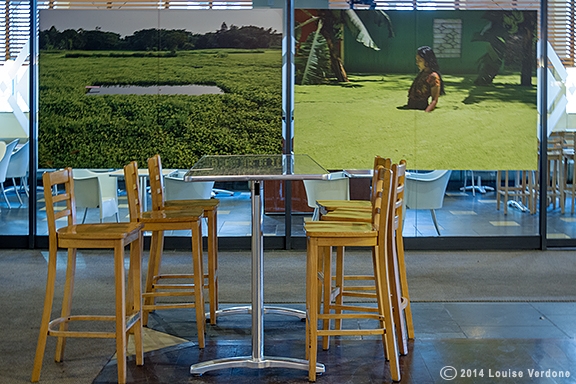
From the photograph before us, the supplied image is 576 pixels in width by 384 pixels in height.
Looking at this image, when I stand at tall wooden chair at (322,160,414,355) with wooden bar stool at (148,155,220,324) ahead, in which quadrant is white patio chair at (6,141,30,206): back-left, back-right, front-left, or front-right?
front-right

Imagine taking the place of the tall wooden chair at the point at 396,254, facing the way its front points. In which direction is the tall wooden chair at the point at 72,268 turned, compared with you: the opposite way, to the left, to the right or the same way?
the opposite way

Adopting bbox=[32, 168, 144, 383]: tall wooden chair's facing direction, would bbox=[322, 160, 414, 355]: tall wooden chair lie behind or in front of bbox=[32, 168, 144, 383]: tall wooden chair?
in front

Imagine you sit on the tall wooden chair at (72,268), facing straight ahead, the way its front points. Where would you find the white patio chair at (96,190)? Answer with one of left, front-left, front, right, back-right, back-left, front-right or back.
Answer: left

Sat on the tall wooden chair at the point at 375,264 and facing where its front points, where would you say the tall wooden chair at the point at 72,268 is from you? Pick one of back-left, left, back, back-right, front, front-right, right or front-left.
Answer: front

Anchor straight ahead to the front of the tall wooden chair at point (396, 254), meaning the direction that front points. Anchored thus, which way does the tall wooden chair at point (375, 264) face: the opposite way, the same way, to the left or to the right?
the same way

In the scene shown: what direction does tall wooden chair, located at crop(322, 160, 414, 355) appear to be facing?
to the viewer's left

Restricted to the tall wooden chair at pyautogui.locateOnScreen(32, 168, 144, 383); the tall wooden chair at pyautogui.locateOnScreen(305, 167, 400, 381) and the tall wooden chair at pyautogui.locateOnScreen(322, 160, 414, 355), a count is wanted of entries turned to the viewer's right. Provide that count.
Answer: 1

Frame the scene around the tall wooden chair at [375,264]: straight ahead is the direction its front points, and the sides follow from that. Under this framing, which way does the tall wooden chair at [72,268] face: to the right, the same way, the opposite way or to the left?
the opposite way

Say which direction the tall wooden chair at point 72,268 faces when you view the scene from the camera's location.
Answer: facing to the right of the viewer

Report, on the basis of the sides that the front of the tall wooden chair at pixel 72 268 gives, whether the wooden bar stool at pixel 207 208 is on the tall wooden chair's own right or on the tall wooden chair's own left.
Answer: on the tall wooden chair's own left

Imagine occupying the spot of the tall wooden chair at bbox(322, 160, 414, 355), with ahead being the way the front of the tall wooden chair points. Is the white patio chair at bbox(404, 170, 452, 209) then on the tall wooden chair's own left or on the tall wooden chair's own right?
on the tall wooden chair's own right

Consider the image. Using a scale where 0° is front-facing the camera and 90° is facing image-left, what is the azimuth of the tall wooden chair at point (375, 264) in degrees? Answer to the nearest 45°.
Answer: approximately 90°

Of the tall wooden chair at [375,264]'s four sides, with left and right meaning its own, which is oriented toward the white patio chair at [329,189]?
right

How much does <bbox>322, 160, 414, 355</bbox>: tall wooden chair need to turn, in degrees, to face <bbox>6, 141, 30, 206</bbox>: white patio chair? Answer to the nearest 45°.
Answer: approximately 45° to its right
